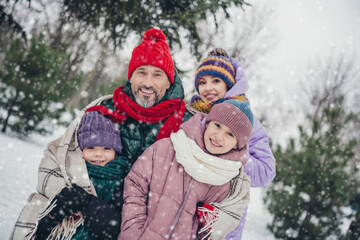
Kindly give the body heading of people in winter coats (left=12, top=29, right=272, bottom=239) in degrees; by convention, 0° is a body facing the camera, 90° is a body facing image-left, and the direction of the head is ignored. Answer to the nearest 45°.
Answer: approximately 0°

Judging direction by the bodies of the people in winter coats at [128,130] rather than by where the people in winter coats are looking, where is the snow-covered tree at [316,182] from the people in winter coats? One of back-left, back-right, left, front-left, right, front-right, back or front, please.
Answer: back-left
